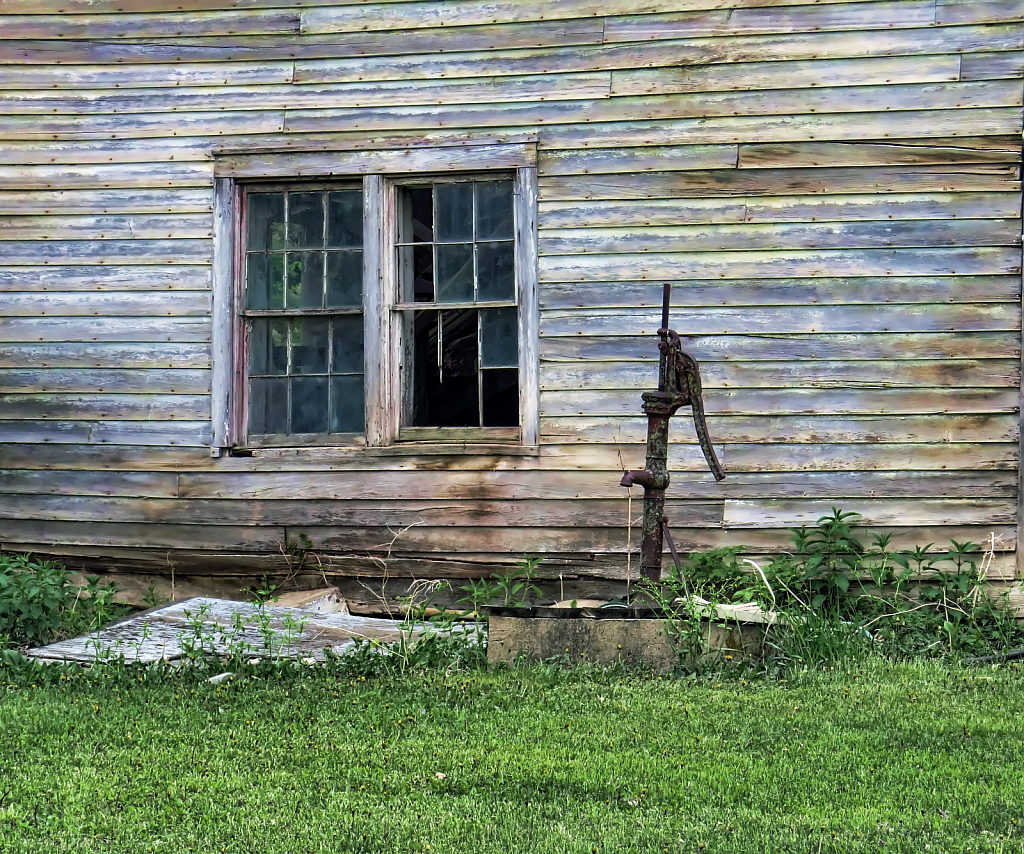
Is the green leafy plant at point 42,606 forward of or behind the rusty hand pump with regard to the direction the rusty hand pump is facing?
forward

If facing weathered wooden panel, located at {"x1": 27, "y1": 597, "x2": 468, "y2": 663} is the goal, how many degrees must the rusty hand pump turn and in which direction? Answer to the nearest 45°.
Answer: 0° — it already faces it

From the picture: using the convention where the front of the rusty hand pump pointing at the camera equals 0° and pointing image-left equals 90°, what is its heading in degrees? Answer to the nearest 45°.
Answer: approximately 90°
